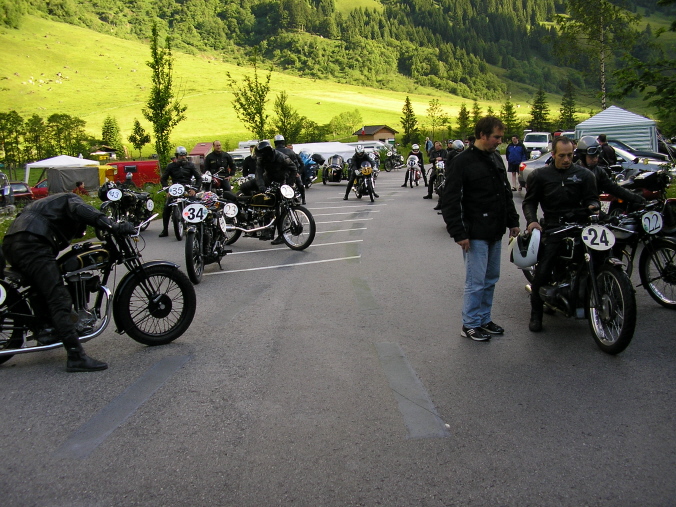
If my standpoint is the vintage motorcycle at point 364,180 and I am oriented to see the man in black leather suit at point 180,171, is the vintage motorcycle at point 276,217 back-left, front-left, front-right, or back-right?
front-left

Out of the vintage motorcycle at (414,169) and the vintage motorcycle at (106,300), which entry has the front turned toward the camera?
the vintage motorcycle at (414,169)

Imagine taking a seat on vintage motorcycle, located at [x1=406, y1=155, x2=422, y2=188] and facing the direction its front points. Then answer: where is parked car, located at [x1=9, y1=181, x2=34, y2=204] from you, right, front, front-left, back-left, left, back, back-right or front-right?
right

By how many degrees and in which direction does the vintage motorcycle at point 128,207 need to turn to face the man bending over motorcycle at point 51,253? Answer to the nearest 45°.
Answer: approximately 45° to its left

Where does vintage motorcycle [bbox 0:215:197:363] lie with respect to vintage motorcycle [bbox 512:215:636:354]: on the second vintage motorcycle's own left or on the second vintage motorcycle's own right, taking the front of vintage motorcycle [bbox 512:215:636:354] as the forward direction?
on the second vintage motorcycle's own right

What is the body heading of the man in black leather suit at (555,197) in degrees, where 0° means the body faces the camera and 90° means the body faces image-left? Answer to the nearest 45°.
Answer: approximately 0°

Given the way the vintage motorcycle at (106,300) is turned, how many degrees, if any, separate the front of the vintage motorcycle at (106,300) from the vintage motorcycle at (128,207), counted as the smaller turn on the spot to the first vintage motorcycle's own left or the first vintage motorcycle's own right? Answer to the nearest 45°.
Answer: approximately 90° to the first vintage motorcycle's own left

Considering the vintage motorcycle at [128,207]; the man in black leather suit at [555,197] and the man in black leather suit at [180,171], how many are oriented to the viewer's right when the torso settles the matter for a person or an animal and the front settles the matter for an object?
0

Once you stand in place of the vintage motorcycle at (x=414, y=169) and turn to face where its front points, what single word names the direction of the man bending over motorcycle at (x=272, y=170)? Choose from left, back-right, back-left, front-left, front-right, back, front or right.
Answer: front

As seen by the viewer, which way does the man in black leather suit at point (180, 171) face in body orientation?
toward the camera

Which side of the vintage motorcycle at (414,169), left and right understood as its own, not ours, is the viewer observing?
front

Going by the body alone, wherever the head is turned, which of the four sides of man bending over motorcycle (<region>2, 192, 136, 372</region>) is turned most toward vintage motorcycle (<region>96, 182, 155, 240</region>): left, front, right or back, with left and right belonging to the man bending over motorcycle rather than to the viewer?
left

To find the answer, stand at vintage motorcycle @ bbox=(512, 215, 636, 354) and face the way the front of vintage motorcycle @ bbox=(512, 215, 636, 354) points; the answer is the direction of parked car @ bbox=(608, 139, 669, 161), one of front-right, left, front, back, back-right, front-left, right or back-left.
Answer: back-left

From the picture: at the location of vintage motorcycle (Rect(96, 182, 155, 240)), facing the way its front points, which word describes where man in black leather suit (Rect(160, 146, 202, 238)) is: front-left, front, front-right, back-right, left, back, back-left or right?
left

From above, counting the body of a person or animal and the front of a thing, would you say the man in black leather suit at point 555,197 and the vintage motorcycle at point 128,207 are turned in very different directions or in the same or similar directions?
same or similar directions

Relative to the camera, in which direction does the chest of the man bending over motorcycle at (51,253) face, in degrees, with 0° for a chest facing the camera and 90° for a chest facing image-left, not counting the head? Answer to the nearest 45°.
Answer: approximately 270°

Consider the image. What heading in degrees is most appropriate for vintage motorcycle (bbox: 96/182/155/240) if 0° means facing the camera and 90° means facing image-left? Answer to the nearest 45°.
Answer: approximately 45°
